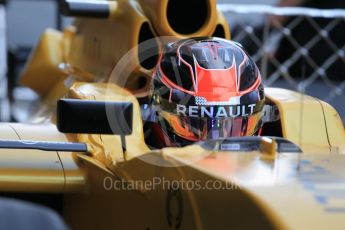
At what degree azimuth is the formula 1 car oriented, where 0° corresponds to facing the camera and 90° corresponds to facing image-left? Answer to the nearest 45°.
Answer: approximately 315°
